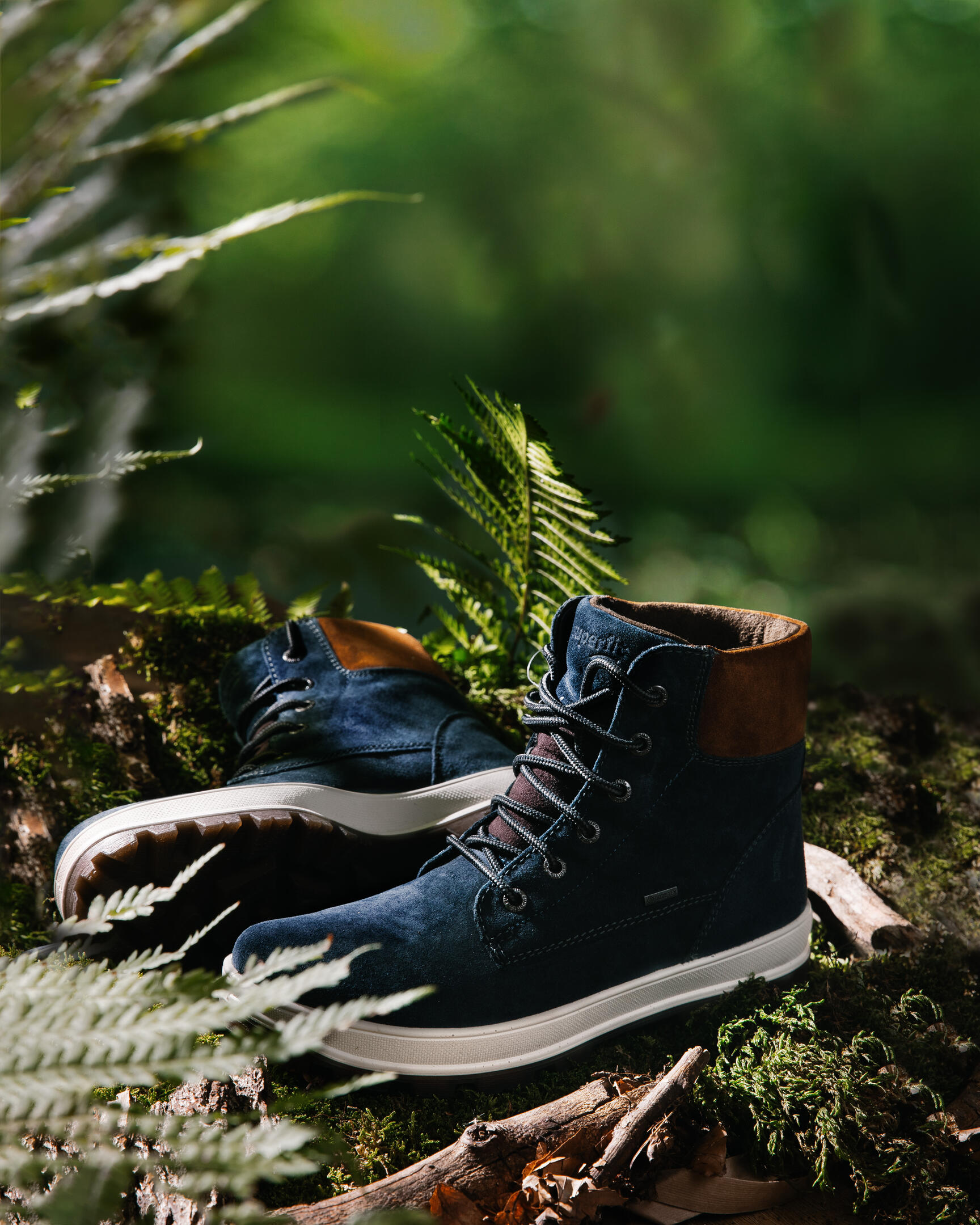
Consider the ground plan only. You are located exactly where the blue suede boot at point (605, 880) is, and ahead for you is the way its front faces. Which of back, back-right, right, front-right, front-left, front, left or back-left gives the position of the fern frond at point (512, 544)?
back-right

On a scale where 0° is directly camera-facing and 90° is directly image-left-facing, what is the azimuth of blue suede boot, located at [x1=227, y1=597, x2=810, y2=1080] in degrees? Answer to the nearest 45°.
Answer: approximately 45°
